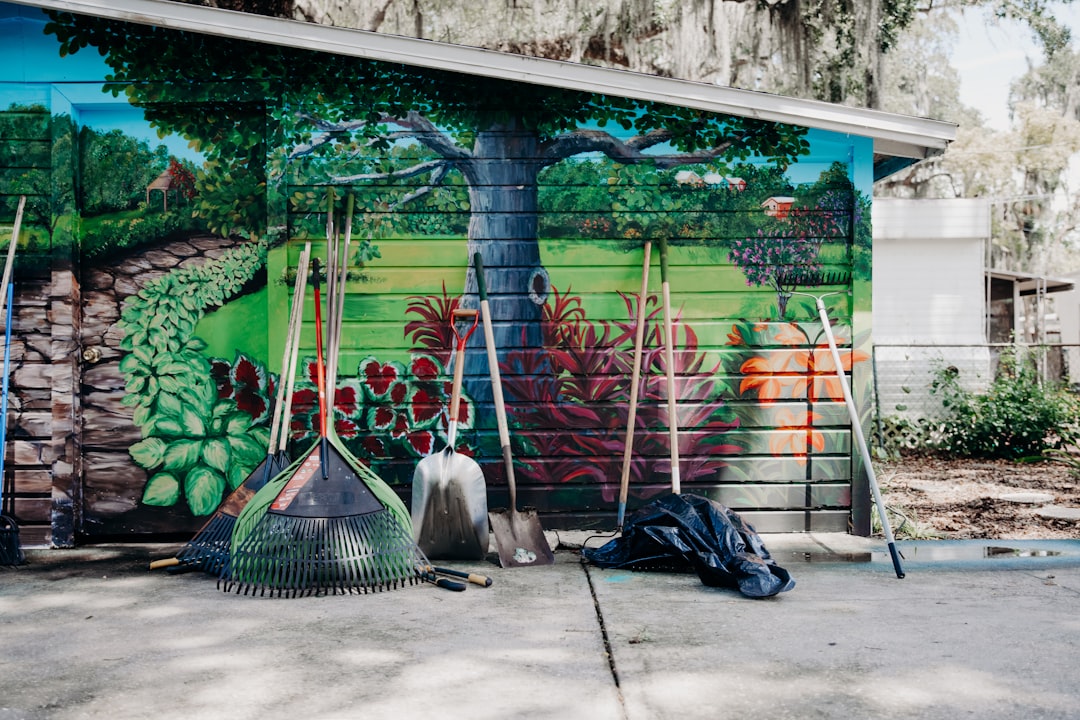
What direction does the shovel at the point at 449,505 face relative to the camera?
toward the camera

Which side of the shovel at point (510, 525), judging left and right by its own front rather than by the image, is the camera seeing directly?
front

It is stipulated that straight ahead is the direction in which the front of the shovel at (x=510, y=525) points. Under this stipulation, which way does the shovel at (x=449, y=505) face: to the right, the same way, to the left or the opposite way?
the same way

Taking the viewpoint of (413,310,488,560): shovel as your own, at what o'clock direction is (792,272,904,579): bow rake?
The bow rake is roughly at 9 o'clock from the shovel.

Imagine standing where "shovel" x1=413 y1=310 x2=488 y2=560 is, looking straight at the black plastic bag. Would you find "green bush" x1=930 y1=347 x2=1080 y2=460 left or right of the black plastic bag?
left

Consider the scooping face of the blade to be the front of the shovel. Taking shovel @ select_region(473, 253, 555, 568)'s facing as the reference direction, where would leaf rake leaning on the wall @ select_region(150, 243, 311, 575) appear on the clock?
The leaf rake leaning on the wall is roughly at 3 o'clock from the shovel.

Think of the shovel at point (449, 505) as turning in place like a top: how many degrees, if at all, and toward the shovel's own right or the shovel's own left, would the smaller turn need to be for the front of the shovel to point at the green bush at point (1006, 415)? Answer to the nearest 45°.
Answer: approximately 135° to the shovel's own left

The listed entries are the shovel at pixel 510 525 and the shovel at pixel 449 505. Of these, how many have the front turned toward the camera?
2
